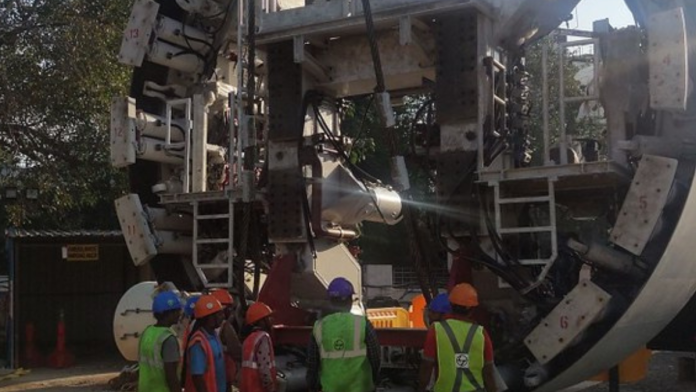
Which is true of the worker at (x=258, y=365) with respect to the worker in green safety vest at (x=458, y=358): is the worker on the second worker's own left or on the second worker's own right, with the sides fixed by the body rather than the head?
on the second worker's own left

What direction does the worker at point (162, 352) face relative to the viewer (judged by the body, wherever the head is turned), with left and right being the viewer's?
facing away from the viewer and to the right of the viewer

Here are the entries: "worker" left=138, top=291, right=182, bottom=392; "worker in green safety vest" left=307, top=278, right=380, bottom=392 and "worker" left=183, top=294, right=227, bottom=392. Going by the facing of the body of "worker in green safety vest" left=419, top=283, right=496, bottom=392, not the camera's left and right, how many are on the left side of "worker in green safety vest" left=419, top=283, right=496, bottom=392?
3

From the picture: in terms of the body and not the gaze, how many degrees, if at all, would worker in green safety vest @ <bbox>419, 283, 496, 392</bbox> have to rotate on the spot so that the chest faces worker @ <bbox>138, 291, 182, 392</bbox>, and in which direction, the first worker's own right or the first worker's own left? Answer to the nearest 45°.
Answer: approximately 90° to the first worker's own left

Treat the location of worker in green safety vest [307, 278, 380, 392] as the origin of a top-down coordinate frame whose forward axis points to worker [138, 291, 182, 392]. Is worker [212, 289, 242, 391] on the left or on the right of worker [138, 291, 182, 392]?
right

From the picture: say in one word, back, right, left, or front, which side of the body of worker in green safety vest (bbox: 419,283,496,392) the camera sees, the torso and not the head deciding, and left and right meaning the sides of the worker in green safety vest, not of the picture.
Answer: back

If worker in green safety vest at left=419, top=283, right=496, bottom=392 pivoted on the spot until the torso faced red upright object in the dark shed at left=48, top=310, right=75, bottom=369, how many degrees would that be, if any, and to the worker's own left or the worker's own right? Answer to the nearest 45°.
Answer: approximately 45° to the worker's own left
